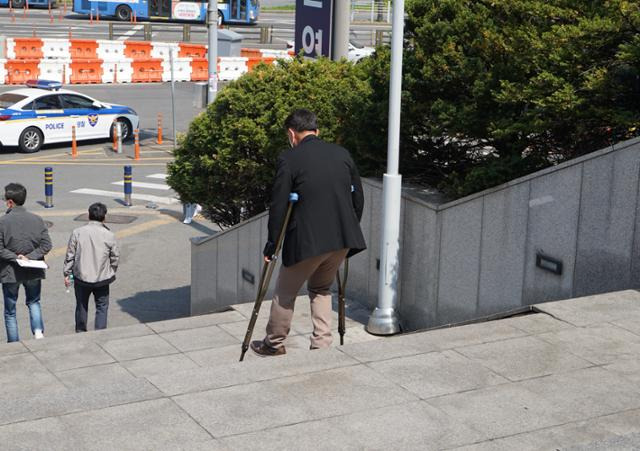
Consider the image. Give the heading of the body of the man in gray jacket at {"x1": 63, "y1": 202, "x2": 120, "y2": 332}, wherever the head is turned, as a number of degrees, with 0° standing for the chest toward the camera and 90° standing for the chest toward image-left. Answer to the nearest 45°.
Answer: approximately 180°

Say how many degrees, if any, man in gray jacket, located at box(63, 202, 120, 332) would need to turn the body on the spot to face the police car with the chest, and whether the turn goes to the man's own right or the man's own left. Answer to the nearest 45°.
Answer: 0° — they already face it

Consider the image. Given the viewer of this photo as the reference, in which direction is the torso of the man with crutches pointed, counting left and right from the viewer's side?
facing away from the viewer and to the left of the viewer

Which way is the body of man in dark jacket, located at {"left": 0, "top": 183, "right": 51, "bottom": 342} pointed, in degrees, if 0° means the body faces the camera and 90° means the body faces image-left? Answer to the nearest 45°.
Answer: approximately 135°

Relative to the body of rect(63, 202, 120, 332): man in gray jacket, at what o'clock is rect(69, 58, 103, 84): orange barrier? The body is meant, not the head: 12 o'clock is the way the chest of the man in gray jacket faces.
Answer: The orange barrier is roughly at 12 o'clock from the man in gray jacket.

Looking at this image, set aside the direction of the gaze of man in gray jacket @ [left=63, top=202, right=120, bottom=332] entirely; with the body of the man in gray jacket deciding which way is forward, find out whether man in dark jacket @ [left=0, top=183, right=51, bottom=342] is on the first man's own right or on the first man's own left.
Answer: on the first man's own left

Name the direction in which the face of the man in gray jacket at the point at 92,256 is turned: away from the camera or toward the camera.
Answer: away from the camera

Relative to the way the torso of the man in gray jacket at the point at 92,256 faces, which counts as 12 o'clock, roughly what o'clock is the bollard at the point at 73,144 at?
The bollard is roughly at 12 o'clock from the man in gray jacket.

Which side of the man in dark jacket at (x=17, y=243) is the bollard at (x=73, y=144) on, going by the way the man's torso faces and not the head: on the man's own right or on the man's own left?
on the man's own right
